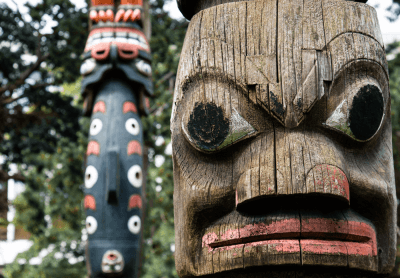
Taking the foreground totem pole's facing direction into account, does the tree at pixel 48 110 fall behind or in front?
behind

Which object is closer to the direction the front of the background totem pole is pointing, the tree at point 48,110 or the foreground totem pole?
the foreground totem pole

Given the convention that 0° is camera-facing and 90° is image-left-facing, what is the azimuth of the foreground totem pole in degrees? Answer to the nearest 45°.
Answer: approximately 0°

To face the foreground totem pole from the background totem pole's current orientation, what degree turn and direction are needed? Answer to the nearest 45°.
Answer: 0° — it already faces it

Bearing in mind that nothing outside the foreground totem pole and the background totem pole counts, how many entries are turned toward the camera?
2

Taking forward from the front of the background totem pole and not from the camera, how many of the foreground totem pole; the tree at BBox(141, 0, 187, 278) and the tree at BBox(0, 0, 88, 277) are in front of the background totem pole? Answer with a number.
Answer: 1

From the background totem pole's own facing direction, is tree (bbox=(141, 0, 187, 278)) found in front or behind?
behind

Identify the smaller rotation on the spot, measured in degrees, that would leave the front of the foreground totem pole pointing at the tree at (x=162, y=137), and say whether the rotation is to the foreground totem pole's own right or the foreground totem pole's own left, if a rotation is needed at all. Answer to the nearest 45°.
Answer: approximately 180°
